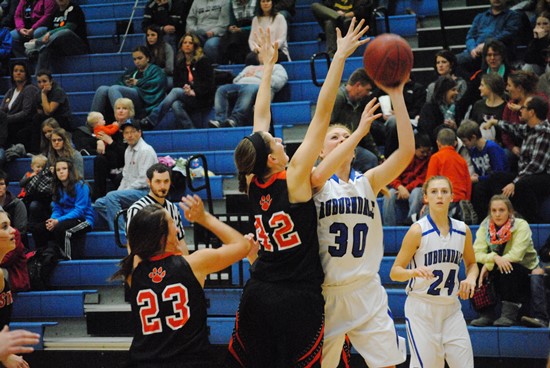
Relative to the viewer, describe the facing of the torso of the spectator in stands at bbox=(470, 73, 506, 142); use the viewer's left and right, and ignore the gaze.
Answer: facing the viewer and to the left of the viewer

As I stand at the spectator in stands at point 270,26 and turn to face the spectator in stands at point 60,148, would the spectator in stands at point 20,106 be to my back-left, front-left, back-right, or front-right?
front-right

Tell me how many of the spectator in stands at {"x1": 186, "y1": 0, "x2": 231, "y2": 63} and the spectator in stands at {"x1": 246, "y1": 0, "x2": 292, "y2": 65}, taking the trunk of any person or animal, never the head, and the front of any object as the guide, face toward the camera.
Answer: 2

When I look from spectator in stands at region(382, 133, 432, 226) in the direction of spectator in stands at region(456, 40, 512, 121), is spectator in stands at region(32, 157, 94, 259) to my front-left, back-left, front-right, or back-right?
back-left

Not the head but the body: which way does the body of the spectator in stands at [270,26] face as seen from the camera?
toward the camera

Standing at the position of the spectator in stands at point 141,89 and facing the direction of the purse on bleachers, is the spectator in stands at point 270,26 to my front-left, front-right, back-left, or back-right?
front-left

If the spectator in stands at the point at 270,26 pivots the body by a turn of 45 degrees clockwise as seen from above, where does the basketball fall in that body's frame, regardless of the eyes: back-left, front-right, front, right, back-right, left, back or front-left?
front-left

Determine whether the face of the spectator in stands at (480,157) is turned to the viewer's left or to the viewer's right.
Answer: to the viewer's left

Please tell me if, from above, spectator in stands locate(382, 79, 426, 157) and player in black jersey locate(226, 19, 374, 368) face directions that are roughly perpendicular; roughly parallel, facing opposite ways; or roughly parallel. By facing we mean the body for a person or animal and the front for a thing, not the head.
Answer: roughly parallel, facing opposite ways

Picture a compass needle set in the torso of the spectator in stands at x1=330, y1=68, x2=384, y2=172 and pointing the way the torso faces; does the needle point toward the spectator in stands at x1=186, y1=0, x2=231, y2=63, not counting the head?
no

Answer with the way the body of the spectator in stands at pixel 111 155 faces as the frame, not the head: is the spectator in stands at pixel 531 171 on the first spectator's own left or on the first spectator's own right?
on the first spectator's own left

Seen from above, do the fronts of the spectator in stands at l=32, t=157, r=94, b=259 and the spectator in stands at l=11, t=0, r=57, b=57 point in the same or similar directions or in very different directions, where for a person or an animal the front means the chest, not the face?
same or similar directions

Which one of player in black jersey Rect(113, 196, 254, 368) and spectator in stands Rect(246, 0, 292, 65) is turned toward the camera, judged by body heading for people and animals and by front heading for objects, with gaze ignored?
the spectator in stands

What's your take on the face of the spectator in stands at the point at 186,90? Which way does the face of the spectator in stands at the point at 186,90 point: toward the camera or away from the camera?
toward the camera
